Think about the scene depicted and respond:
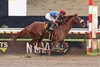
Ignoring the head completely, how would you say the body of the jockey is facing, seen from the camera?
to the viewer's right

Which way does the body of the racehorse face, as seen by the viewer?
to the viewer's right
